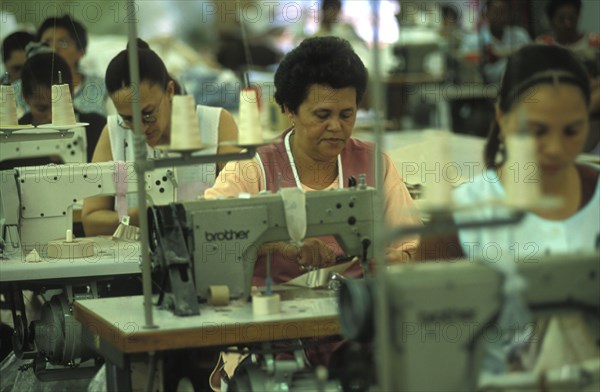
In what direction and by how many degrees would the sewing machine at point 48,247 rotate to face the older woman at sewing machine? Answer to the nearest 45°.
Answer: approximately 135° to its right

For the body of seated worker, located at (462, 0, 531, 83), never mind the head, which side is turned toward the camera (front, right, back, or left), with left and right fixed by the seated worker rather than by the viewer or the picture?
front

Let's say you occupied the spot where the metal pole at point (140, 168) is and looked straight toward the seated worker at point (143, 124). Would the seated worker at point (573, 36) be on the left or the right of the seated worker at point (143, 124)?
right

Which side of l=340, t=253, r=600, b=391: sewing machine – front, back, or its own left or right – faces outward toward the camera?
back

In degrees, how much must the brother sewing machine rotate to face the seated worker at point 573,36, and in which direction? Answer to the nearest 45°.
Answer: approximately 45° to its right

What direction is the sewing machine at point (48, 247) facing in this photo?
away from the camera

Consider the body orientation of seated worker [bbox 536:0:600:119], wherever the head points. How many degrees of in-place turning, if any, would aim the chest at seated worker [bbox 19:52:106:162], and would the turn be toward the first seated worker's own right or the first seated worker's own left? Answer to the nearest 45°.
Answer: approximately 45° to the first seated worker's own right

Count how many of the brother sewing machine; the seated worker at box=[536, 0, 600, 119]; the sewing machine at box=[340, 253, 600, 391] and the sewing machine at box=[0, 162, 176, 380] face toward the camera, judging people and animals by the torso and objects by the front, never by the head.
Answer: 1

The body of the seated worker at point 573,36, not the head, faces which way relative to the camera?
toward the camera

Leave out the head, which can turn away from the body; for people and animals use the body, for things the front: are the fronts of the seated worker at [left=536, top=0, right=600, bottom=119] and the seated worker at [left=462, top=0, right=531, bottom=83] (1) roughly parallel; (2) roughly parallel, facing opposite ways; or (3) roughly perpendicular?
roughly parallel

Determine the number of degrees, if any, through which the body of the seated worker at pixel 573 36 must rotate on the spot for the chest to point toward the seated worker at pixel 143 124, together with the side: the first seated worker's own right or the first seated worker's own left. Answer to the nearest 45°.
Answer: approximately 45° to the first seated worker's own right

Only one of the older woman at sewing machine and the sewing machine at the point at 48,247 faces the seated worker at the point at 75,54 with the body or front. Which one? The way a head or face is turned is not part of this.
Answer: the sewing machine

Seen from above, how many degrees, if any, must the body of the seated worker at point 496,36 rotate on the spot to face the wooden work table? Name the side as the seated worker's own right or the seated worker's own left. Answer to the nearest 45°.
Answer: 0° — they already face it
